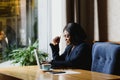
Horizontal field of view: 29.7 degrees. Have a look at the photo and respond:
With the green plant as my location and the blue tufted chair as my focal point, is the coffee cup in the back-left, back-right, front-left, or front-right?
front-right

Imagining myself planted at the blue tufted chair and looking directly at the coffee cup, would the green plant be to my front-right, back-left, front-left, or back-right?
front-right

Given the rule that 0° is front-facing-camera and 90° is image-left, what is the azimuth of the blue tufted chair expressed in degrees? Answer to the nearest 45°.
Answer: approximately 45°

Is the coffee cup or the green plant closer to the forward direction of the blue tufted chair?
the coffee cup

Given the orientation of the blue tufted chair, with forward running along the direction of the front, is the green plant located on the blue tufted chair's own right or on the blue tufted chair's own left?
on the blue tufted chair's own right

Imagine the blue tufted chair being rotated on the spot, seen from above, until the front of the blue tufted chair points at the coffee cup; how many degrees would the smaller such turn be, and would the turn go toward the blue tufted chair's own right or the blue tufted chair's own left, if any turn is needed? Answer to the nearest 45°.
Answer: approximately 45° to the blue tufted chair's own right
